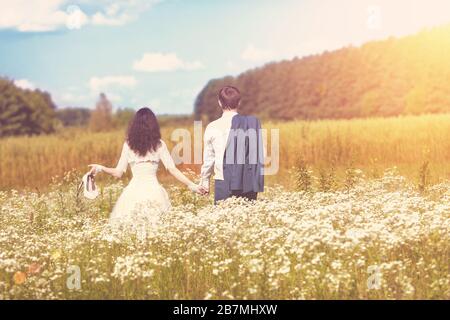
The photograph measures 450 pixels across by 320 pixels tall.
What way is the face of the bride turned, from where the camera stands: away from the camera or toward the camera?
away from the camera

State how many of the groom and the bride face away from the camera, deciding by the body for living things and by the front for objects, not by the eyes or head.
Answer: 2

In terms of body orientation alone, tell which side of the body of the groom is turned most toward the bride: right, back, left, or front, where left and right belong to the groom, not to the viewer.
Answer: left

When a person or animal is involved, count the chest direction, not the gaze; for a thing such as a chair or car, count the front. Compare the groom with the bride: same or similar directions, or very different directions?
same or similar directions

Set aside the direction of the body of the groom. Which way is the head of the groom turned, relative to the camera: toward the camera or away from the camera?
away from the camera

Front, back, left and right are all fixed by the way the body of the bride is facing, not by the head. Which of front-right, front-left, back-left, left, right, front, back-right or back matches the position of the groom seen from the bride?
right

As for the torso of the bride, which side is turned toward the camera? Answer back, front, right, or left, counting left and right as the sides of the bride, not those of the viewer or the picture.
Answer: back

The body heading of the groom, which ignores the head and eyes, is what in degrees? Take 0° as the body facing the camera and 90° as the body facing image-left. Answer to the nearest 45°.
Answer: approximately 180°
